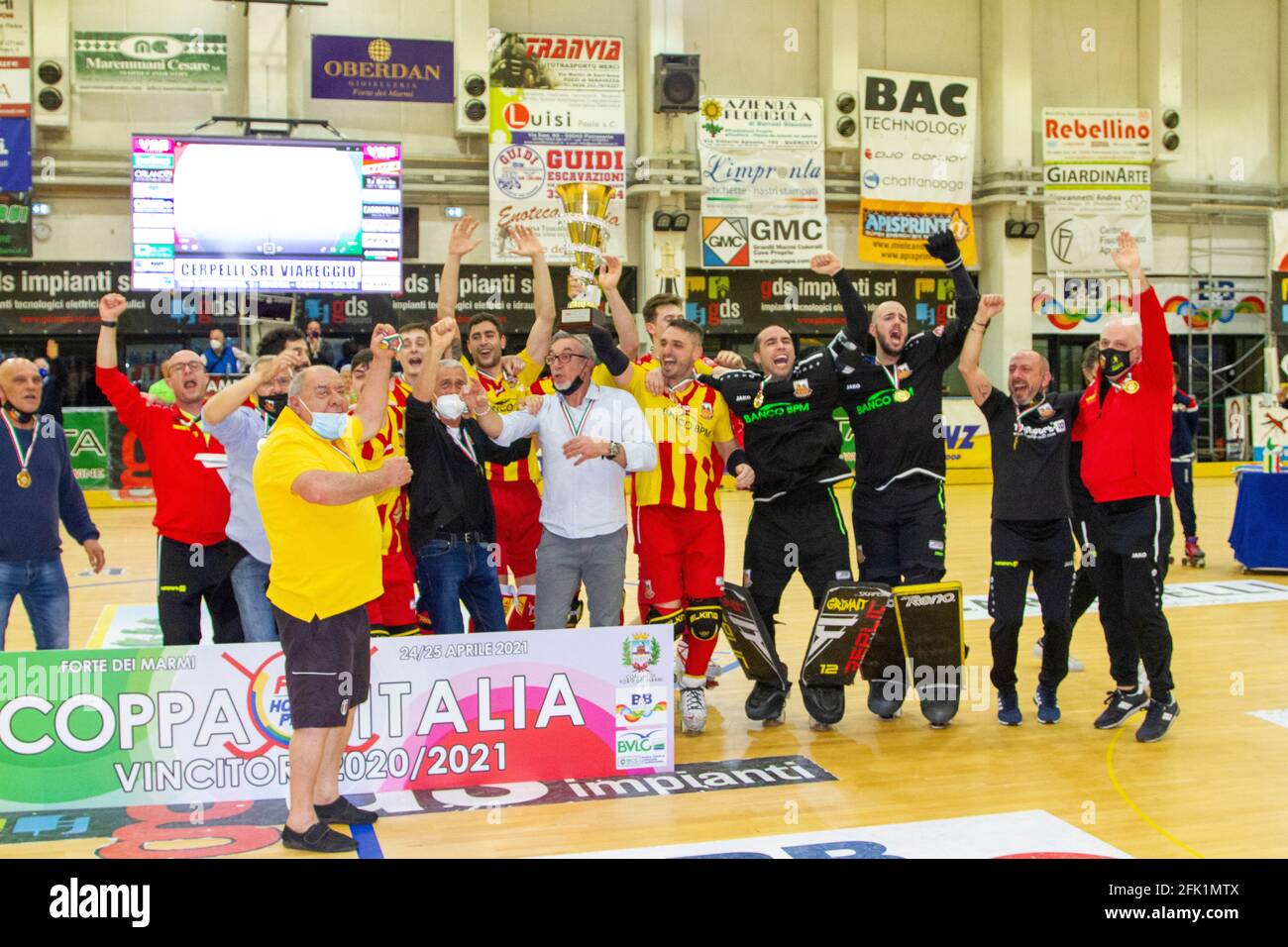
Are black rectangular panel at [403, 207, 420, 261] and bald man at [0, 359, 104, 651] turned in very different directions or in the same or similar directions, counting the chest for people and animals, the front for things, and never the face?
same or similar directions

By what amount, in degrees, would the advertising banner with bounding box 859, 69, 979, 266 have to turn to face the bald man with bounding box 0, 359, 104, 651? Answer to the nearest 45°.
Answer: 0° — it already faces them

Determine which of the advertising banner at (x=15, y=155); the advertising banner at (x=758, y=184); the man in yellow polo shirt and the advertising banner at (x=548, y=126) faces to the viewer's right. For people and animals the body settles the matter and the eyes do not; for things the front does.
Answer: the man in yellow polo shirt

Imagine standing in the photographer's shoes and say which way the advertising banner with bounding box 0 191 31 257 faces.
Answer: facing the viewer

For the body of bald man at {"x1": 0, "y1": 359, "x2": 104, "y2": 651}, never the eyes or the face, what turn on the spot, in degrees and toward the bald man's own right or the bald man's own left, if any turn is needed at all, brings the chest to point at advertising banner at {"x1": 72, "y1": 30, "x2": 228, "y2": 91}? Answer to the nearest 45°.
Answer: approximately 180°

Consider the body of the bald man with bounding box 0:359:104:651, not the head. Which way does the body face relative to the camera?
toward the camera

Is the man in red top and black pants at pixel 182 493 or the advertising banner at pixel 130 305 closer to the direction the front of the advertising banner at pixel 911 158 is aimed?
the man in red top and black pants

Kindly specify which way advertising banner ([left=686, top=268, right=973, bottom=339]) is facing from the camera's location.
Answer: facing the viewer

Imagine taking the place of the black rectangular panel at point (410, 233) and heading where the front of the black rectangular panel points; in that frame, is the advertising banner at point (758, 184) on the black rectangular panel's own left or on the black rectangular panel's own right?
on the black rectangular panel's own left

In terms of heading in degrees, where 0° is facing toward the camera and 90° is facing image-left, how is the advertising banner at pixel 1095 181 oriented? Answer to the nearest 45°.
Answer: approximately 0°

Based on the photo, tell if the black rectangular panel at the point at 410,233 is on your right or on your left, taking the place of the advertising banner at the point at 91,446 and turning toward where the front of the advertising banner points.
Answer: on your left

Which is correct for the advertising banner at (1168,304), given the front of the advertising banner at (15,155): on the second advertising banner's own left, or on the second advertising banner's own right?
on the second advertising banner's own left

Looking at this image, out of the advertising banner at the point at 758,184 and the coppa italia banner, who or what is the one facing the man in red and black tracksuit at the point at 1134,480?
the advertising banner

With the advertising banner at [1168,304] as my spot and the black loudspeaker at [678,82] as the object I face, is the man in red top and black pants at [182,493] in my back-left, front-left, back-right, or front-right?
front-left

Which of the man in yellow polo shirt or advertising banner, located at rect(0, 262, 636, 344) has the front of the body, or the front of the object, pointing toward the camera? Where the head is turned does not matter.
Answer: the advertising banner

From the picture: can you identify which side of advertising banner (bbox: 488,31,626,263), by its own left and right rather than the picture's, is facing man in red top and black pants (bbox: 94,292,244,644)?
front

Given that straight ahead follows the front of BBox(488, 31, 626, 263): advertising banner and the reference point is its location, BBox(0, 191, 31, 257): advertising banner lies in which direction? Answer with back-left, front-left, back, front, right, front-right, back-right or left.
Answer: right
